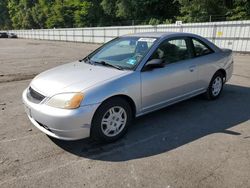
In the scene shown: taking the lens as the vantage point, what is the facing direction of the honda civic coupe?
facing the viewer and to the left of the viewer
